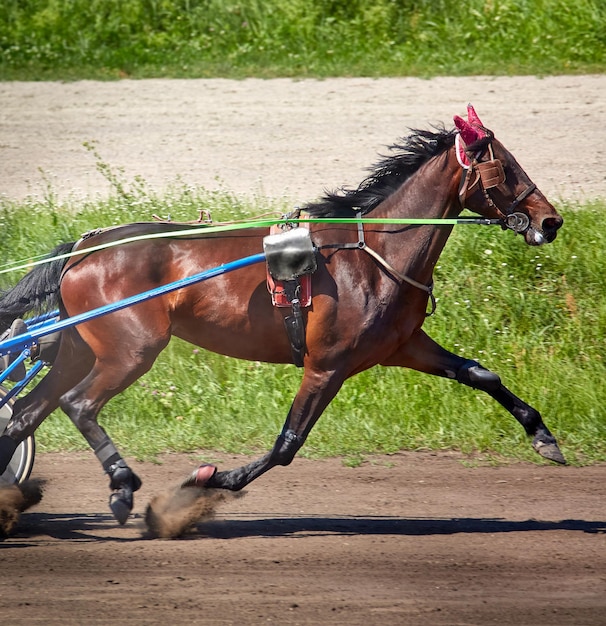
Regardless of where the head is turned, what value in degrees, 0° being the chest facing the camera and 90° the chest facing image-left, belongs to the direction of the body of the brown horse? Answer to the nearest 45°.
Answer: approximately 270°
